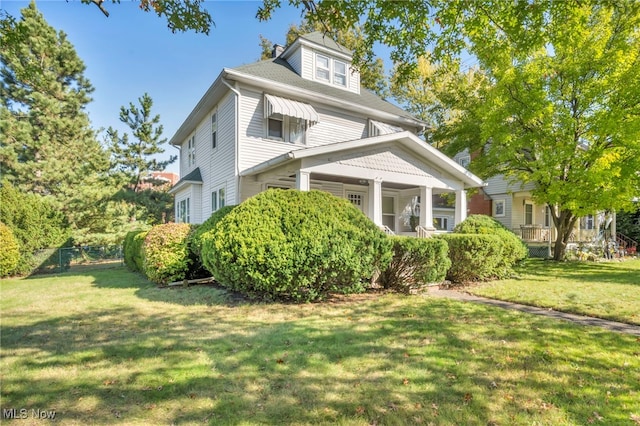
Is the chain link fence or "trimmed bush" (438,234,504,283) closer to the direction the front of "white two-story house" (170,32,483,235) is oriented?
the trimmed bush

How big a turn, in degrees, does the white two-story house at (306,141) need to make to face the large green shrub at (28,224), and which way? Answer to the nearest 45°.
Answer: approximately 135° to its right

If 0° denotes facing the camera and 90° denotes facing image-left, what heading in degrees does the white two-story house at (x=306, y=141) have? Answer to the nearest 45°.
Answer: approximately 315°

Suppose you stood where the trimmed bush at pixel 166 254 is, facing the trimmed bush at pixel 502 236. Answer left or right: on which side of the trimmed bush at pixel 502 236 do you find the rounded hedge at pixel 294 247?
right

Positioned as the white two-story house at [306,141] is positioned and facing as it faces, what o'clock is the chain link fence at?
The chain link fence is roughly at 5 o'clock from the white two-story house.

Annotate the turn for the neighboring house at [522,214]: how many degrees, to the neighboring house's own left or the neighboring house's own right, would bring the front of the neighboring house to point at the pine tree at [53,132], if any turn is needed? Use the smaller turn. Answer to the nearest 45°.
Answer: approximately 90° to the neighboring house's own right

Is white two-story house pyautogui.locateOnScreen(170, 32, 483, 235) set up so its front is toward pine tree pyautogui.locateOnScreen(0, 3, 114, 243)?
no

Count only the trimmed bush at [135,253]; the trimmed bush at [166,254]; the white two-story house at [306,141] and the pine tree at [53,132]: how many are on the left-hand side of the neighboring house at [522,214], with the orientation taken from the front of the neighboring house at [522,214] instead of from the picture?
0

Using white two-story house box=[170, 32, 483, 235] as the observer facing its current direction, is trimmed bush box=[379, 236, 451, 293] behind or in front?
in front

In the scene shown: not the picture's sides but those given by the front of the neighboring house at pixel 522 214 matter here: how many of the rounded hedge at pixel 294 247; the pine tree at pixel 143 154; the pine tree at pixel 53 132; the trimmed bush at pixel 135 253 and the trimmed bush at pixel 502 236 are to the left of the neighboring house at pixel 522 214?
0

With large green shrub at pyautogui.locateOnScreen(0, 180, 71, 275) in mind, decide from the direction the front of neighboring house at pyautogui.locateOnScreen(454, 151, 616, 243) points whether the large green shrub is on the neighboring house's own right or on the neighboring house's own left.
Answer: on the neighboring house's own right

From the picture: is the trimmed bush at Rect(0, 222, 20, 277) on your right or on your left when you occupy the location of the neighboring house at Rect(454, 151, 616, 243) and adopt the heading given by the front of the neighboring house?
on your right

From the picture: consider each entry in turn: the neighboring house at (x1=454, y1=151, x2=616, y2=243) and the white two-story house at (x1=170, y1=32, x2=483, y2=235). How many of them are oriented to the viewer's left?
0

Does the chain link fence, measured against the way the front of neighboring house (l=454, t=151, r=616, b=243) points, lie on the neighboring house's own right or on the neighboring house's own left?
on the neighboring house's own right

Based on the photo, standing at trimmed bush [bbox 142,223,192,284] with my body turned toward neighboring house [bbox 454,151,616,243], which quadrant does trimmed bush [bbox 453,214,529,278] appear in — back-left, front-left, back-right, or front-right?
front-right

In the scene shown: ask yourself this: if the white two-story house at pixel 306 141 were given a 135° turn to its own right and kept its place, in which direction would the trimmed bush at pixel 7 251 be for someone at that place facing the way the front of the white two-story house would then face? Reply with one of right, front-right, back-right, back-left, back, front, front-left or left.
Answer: front
